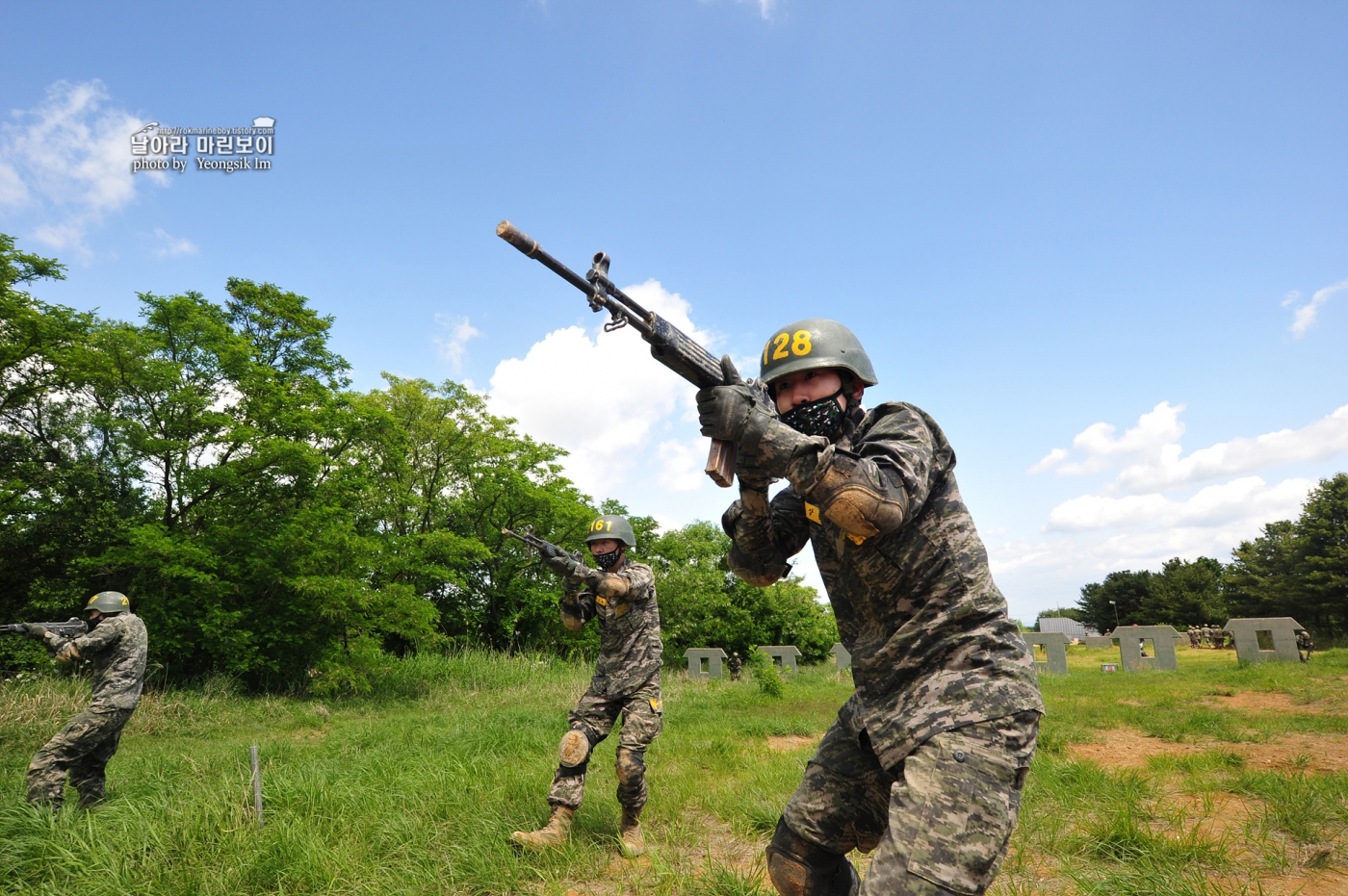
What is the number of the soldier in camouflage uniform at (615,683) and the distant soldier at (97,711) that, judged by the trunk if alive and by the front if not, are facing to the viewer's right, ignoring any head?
0

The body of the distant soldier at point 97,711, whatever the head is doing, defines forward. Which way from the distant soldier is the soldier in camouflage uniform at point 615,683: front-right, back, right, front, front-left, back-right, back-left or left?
back-left

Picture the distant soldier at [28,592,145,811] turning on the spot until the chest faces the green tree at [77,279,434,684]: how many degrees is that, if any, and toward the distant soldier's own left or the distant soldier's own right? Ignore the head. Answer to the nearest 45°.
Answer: approximately 90° to the distant soldier's own right

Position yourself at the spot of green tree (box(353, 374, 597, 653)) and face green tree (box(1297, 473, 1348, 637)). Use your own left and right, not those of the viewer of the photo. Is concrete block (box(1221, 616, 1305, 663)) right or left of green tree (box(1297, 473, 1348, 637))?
right

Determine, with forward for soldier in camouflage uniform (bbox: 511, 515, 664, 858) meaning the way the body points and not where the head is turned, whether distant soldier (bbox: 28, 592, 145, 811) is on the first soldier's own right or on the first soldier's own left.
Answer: on the first soldier's own right

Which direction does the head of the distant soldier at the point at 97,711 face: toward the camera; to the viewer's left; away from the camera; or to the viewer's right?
to the viewer's left

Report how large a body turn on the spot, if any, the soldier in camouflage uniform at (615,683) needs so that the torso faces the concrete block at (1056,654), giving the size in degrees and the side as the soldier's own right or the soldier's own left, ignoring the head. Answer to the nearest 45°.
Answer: approximately 180°

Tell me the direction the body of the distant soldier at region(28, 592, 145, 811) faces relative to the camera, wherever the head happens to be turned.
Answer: to the viewer's left

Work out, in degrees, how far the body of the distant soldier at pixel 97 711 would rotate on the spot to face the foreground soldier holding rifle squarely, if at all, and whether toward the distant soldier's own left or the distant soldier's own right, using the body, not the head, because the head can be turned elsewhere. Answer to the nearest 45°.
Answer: approximately 90° to the distant soldier's own left
